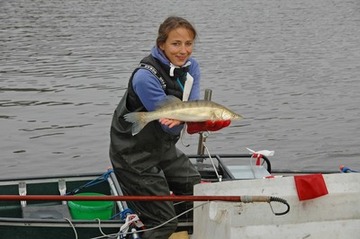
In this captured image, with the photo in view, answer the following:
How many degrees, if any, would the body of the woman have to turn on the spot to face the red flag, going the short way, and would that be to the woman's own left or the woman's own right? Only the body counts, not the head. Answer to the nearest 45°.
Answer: approximately 45° to the woman's own left

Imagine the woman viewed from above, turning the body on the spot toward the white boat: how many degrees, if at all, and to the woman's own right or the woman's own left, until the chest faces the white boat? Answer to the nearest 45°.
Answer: approximately 45° to the woman's own left
